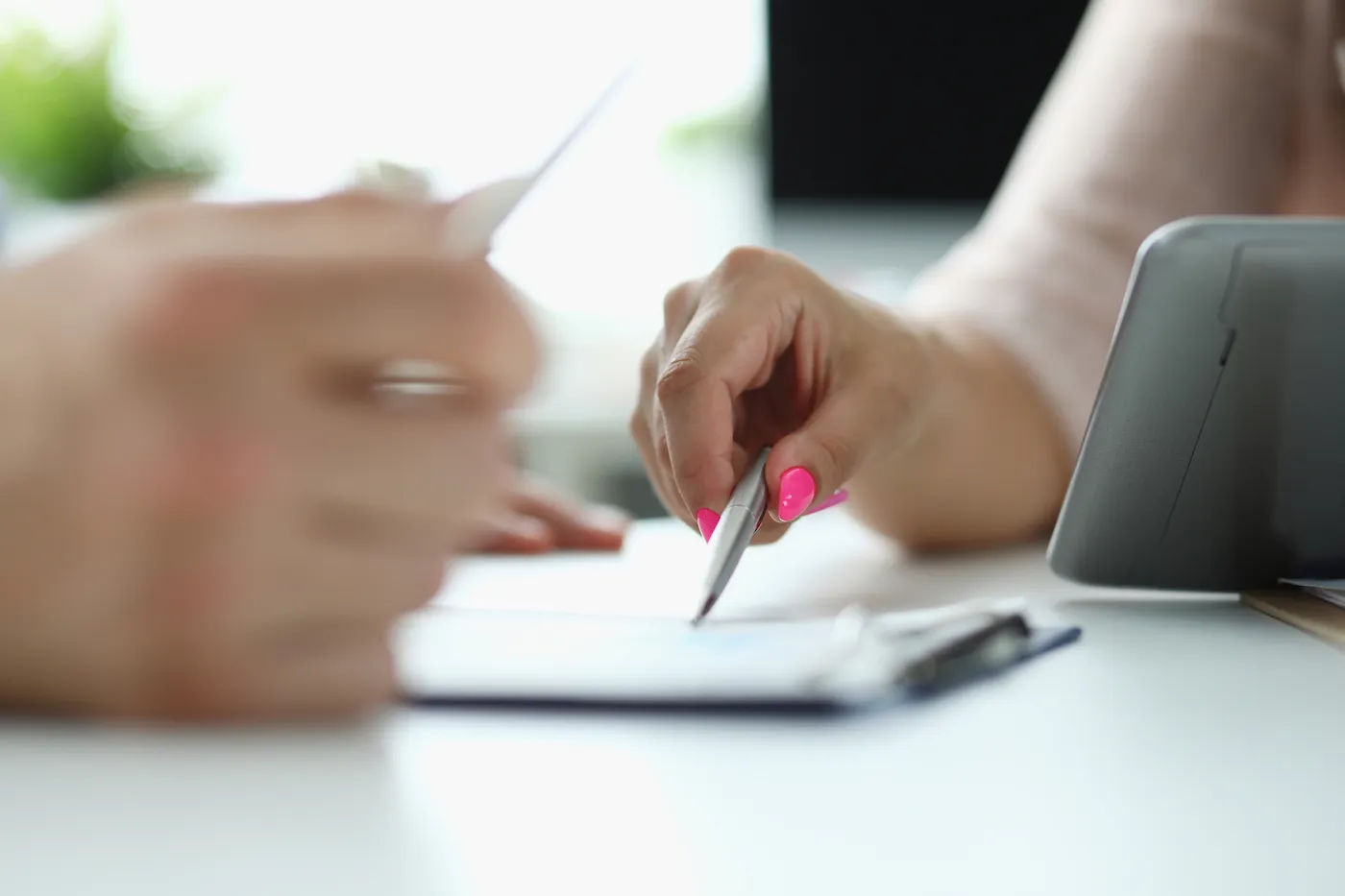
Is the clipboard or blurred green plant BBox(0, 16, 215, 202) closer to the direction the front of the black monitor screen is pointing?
the clipboard

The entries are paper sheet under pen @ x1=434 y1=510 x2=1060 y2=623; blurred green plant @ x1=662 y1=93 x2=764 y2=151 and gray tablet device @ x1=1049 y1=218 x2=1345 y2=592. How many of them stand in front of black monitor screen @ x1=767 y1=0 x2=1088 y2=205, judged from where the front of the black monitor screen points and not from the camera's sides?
2

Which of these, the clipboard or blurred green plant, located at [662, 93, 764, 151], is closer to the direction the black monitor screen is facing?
the clipboard

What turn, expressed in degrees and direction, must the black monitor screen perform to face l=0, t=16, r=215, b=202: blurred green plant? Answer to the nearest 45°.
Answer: approximately 90° to its right

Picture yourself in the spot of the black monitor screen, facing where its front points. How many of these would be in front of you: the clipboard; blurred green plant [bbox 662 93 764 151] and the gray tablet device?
2

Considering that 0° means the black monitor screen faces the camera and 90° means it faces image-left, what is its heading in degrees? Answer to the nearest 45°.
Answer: approximately 0°

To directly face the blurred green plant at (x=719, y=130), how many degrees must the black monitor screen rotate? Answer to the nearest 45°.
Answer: approximately 135° to its right

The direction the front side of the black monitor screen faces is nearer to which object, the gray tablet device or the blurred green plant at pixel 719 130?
the gray tablet device

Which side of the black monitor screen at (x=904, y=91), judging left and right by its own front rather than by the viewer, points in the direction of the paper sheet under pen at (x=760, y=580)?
front

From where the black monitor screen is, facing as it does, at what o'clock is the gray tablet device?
The gray tablet device is roughly at 12 o'clock from the black monitor screen.

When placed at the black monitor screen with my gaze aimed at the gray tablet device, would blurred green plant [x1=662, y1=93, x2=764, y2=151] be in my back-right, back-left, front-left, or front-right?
back-right

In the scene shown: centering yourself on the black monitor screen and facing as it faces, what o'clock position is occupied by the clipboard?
The clipboard is roughly at 12 o'clock from the black monitor screen.

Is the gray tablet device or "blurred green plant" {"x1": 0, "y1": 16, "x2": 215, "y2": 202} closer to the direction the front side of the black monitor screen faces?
the gray tablet device
